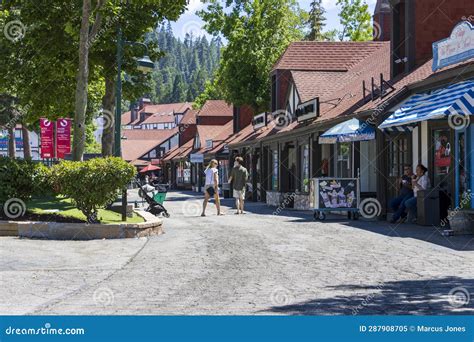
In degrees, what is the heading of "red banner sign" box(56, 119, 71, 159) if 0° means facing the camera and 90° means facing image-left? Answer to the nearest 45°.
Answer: approximately 0°

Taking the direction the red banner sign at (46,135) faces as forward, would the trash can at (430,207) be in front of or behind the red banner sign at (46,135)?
in front

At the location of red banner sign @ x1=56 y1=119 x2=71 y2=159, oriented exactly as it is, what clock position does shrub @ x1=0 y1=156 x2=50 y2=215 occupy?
The shrub is roughly at 12 o'clock from the red banner sign.

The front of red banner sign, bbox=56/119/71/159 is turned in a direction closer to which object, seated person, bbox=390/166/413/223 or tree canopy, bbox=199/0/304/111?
the seated person

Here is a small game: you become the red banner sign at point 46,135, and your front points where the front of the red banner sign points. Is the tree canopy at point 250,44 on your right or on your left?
on your left

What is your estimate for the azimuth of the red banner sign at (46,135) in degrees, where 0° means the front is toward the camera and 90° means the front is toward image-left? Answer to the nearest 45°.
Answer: approximately 0°

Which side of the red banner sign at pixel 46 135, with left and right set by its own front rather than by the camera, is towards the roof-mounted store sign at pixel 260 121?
left

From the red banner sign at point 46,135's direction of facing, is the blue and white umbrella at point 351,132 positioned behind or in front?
in front

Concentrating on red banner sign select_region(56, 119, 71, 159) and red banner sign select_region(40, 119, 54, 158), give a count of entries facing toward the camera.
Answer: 2
